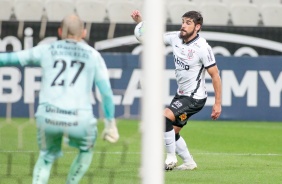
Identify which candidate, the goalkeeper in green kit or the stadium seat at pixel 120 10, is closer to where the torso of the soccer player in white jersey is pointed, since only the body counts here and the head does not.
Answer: the goalkeeper in green kit

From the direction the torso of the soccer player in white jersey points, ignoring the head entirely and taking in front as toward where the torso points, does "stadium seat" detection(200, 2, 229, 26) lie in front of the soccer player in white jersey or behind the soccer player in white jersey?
behind

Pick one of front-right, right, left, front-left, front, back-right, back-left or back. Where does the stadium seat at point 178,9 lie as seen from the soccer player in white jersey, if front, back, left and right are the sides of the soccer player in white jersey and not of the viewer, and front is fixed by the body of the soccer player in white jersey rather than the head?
back-right

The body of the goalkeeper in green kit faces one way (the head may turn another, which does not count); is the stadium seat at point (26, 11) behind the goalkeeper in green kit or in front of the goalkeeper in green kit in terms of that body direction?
in front

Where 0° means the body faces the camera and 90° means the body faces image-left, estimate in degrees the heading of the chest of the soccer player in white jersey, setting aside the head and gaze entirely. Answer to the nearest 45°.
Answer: approximately 45°

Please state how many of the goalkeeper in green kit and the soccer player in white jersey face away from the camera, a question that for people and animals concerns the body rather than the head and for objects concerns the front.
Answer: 1

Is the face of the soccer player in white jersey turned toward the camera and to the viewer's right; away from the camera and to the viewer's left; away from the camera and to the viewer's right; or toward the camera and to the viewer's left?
toward the camera and to the viewer's left

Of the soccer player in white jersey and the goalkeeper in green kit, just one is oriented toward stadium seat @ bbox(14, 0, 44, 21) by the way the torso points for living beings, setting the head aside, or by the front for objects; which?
the goalkeeper in green kit

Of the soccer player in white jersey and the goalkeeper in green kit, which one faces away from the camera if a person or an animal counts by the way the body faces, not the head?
the goalkeeper in green kit

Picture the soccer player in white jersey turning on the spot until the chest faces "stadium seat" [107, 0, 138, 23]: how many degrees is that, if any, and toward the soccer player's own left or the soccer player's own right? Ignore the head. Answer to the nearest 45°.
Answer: approximately 135° to the soccer player's own right

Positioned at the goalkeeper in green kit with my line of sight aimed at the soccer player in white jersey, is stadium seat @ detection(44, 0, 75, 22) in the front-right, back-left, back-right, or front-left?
front-left

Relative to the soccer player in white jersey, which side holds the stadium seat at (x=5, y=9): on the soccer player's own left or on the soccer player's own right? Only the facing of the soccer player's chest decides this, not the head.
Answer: on the soccer player's own right

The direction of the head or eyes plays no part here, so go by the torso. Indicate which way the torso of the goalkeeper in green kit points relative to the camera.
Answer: away from the camera

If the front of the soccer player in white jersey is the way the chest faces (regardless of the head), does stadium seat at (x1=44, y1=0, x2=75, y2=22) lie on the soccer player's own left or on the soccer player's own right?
on the soccer player's own right
